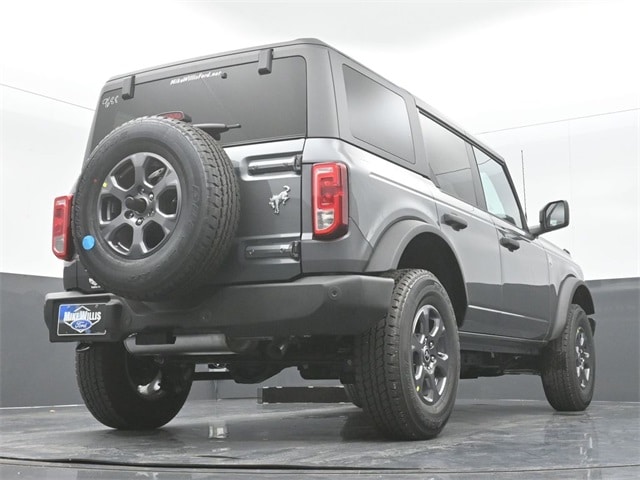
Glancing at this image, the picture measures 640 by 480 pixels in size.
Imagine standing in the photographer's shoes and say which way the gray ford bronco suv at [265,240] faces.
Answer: facing away from the viewer and to the right of the viewer
